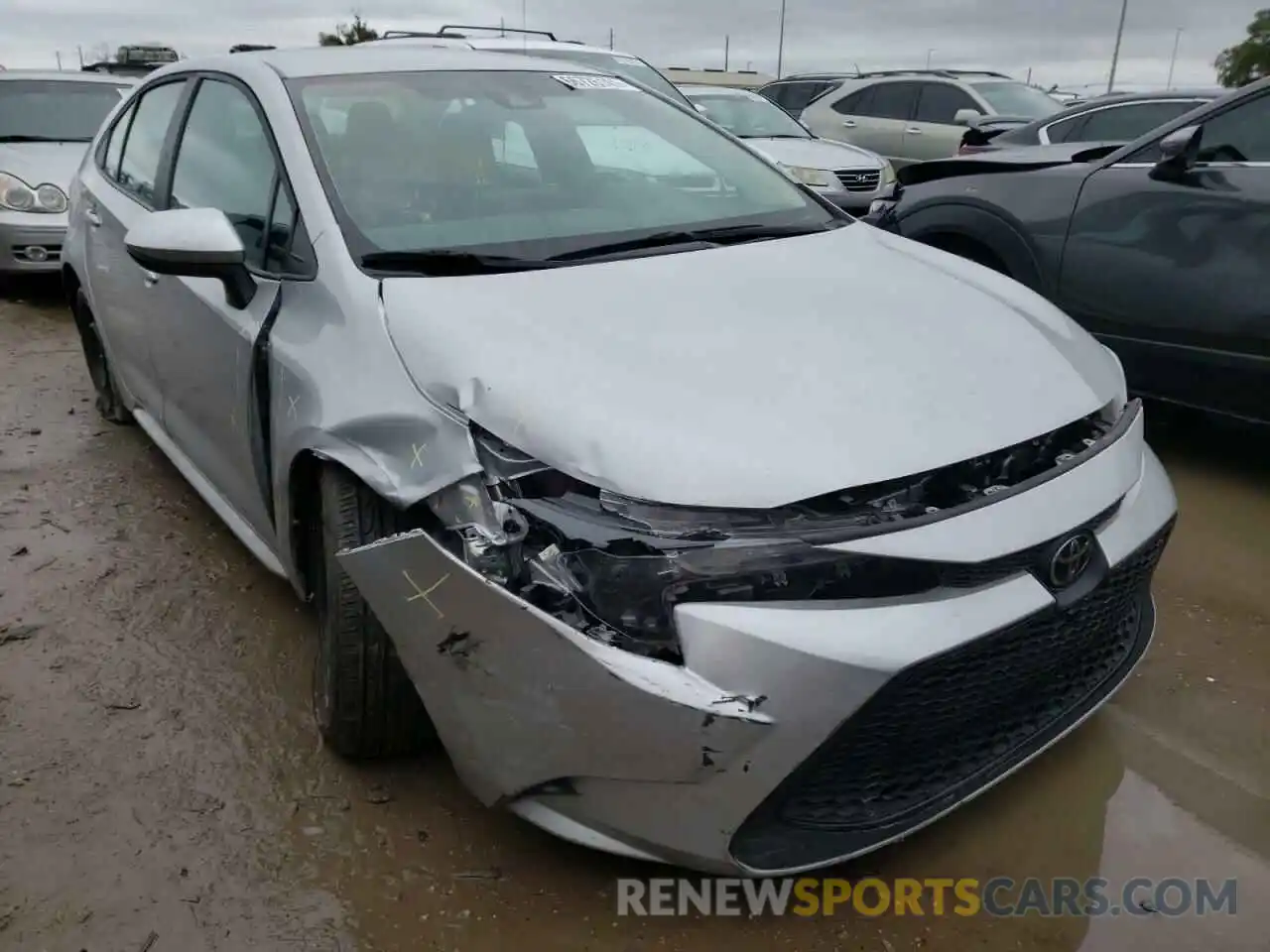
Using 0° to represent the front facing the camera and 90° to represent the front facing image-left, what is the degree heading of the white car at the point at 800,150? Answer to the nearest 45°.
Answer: approximately 315°

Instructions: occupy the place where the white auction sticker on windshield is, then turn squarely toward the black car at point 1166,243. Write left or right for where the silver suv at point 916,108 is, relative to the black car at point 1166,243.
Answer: left

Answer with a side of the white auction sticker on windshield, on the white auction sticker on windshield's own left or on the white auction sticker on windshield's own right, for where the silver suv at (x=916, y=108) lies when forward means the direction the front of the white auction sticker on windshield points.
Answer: on the white auction sticker on windshield's own left

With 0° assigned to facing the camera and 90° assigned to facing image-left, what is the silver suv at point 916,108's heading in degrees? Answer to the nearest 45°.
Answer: approximately 315°

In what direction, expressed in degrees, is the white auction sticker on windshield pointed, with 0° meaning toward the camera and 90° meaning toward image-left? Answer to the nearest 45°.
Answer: approximately 315°

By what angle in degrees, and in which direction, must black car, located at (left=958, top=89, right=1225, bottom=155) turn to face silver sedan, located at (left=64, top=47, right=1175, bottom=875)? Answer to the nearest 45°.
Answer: approximately 90° to its right

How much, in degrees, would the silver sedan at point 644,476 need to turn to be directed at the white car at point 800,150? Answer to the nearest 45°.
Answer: approximately 135° to its left

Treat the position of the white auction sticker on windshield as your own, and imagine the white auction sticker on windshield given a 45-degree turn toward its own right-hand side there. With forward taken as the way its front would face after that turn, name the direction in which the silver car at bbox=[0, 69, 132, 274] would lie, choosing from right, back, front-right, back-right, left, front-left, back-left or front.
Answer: back-right

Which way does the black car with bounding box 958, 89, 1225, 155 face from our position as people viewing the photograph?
facing to the right of the viewer

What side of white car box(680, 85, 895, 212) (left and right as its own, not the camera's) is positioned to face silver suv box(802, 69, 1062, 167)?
left

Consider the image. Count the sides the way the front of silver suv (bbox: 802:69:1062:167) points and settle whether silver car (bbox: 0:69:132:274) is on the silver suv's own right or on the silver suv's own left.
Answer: on the silver suv's own right
